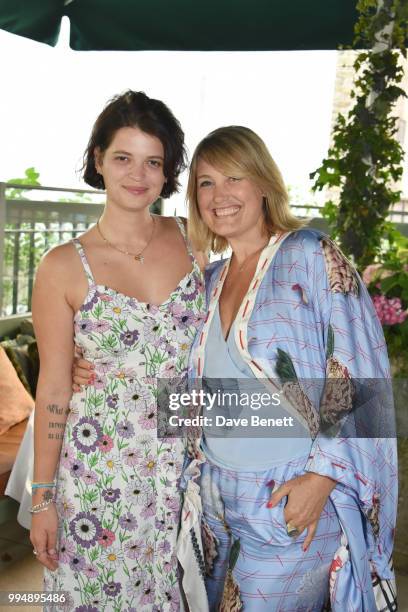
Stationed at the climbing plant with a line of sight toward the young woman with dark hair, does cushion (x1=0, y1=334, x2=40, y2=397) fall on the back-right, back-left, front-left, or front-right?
front-right

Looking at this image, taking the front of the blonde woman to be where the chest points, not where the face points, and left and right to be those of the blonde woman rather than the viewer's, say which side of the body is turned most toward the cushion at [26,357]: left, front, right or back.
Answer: right

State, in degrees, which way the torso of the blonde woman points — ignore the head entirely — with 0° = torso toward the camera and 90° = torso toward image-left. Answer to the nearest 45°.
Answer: approximately 45°

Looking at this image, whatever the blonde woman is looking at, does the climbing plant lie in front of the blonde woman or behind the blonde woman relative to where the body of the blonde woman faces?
behind

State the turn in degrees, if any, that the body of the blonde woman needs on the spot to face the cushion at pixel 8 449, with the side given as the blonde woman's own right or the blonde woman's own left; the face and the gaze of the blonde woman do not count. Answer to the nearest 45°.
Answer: approximately 90° to the blonde woman's own right
